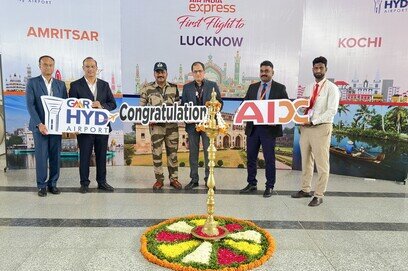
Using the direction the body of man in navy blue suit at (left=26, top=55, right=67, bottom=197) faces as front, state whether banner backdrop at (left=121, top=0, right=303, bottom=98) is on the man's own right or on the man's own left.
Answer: on the man's own left

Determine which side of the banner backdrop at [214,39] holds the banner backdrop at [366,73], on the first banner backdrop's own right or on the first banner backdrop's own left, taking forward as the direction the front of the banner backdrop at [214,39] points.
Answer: on the first banner backdrop's own left

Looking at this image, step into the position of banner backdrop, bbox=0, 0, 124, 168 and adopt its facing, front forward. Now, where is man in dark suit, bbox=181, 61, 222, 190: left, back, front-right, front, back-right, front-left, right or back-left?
front-left

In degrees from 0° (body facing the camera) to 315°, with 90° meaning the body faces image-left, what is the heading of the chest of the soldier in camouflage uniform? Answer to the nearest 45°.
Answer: approximately 0°

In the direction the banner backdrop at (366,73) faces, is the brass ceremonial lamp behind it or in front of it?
in front

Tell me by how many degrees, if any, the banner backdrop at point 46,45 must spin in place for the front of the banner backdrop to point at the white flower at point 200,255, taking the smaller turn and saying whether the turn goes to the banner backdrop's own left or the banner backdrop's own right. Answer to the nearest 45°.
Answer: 0° — it already faces it

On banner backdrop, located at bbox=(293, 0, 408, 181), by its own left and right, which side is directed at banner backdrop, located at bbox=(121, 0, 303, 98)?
right

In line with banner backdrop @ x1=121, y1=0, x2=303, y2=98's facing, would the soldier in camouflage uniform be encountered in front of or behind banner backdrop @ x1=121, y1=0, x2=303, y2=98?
in front

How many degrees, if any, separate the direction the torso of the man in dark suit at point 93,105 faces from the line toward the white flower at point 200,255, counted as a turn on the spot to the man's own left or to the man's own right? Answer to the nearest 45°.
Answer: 0° — they already face it

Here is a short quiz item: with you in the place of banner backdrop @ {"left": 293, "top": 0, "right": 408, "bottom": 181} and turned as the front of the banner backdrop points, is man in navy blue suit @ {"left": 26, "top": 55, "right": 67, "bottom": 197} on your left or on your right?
on your right

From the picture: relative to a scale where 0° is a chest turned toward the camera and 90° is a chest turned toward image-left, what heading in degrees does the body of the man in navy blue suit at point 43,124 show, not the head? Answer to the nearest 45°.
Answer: approximately 0°

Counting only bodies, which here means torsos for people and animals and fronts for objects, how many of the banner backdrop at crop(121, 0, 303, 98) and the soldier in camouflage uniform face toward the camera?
2
